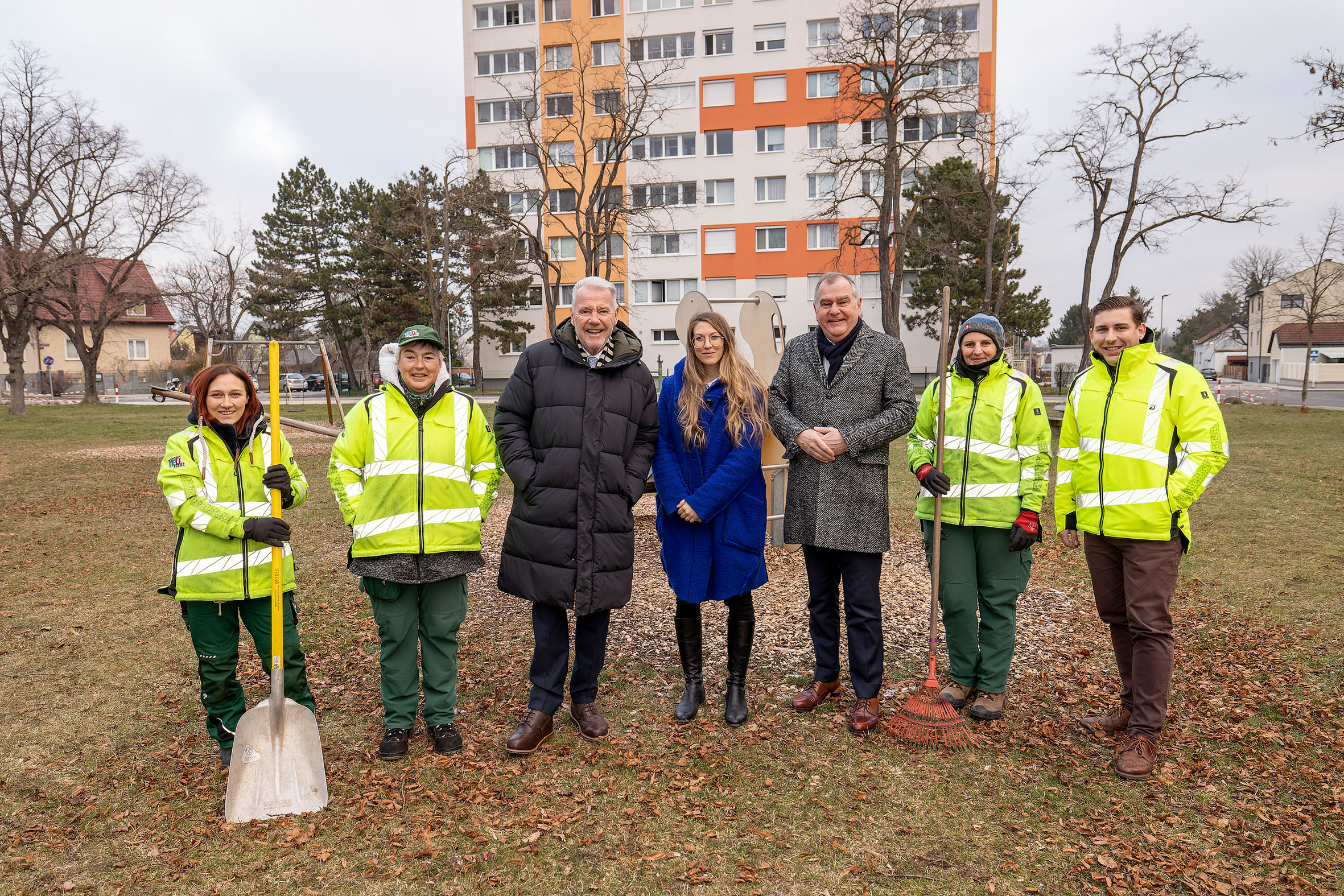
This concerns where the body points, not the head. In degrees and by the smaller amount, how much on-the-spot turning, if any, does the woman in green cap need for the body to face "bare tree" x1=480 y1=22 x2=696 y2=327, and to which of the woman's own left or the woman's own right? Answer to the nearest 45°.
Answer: approximately 180°

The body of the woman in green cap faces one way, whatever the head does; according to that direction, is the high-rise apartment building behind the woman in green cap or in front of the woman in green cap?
behind

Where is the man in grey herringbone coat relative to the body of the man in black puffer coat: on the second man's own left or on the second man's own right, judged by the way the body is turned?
on the second man's own left

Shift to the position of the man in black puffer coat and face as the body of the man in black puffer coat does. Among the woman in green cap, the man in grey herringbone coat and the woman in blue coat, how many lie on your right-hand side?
1

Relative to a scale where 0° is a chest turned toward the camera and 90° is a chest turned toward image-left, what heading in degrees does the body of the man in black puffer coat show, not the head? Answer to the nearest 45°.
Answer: approximately 0°

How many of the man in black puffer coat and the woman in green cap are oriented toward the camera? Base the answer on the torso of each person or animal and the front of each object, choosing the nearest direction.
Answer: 2

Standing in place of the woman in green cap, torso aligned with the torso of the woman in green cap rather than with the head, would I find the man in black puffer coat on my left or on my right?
on my left

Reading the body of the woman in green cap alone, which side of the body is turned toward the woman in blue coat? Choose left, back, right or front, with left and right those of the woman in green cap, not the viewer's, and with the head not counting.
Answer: left

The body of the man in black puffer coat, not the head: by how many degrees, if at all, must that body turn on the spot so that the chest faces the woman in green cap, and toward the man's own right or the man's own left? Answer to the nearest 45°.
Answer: approximately 90° to the man's own right
